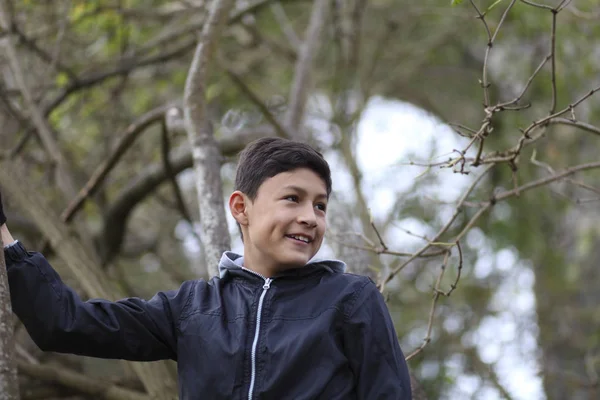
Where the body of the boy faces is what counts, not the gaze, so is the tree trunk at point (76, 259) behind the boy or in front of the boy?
behind

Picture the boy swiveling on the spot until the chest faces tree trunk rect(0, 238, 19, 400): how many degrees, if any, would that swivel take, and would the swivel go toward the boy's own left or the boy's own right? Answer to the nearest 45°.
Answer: approximately 45° to the boy's own right

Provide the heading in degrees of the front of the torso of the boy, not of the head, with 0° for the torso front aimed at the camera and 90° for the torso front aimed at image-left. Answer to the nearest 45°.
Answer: approximately 0°
